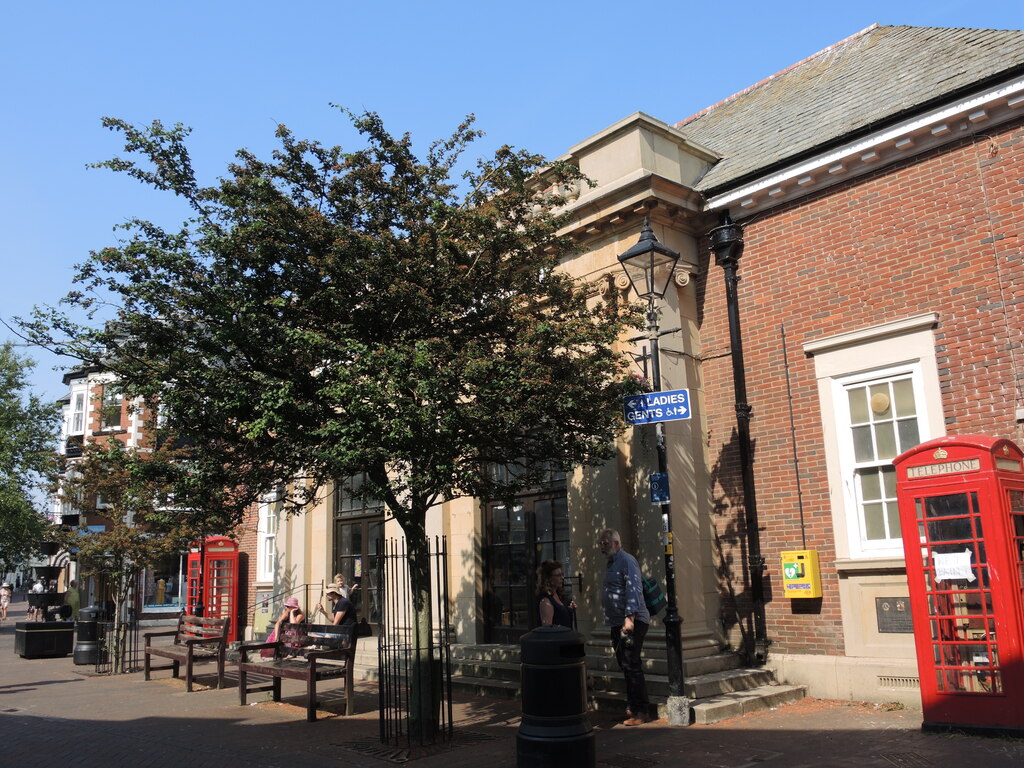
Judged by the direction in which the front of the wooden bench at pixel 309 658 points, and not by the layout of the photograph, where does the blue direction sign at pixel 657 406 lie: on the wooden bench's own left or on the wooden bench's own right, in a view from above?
on the wooden bench's own left

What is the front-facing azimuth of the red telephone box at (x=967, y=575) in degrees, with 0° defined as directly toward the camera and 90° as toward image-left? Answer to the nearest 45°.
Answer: approximately 0°

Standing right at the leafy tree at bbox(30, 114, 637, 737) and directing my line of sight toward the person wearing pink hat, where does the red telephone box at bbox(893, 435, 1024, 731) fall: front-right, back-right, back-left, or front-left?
back-right

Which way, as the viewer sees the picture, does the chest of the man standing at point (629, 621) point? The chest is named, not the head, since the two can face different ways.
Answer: to the viewer's left

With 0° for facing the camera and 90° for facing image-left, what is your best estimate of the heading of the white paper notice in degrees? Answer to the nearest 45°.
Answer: approximately 0°

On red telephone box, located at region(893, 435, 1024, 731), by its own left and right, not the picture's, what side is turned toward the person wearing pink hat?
right

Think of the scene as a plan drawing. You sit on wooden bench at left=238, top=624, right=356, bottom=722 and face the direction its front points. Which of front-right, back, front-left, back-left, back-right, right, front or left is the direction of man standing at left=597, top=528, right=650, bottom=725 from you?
left
